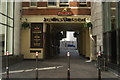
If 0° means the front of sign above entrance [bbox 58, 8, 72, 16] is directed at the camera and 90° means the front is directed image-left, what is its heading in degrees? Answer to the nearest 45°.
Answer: approximately 0°

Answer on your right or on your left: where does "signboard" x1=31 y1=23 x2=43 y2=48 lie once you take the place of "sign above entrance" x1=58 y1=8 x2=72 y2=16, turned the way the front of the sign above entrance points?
on your right

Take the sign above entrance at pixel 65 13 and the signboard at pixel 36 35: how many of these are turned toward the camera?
2

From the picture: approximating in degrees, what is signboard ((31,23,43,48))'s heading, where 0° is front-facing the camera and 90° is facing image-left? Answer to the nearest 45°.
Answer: approximately 0°

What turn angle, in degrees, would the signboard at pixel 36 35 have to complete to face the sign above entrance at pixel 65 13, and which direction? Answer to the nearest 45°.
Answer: approximately 90° to its left
